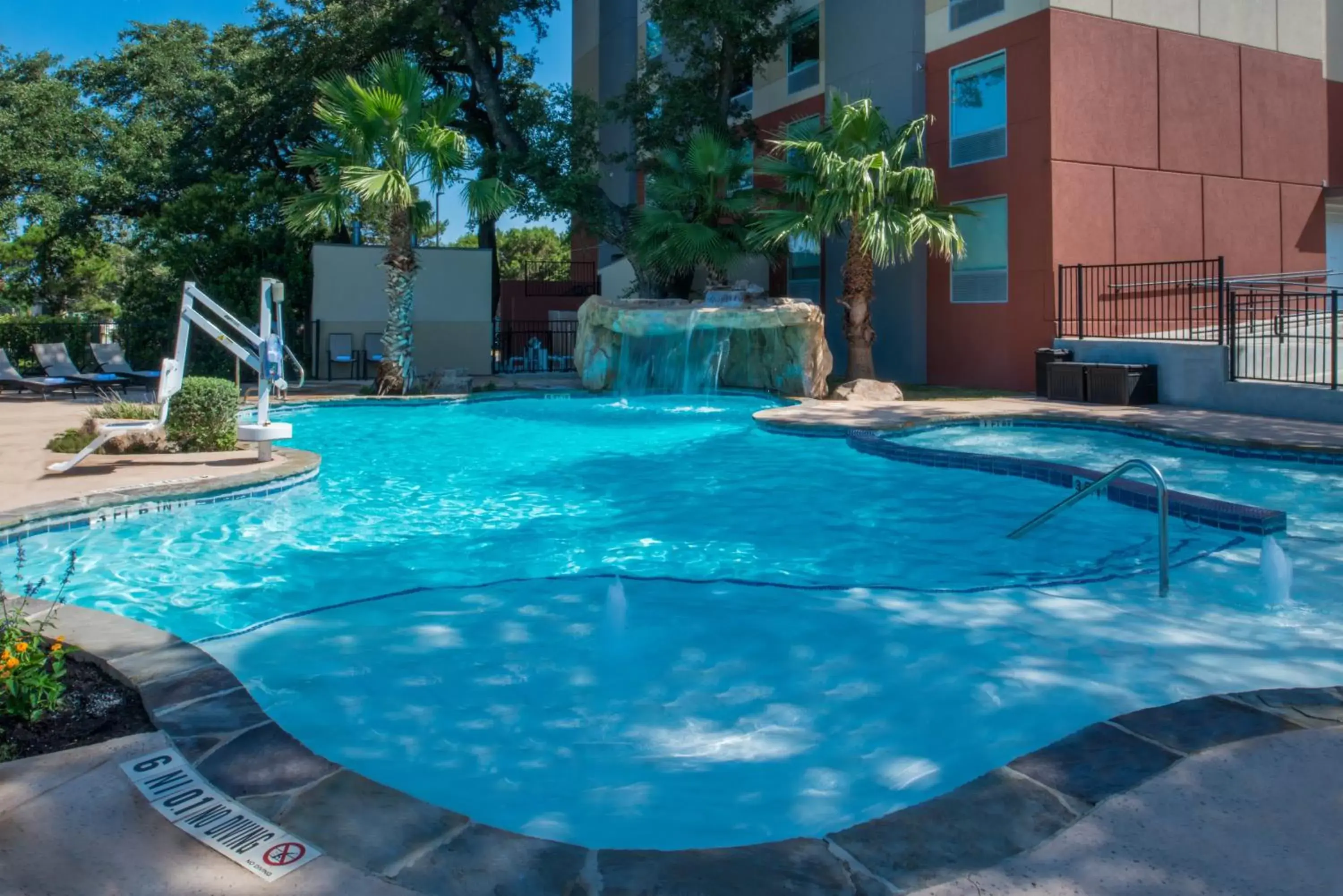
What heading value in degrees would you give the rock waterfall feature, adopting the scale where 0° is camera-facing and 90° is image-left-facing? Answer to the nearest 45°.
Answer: approximately 0°

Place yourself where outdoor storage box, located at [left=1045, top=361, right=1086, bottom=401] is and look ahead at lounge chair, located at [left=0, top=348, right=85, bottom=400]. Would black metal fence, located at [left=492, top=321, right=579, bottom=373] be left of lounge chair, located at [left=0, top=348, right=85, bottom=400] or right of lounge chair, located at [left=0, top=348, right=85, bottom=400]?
right

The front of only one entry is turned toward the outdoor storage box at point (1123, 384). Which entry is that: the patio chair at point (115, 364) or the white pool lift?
the patio chair

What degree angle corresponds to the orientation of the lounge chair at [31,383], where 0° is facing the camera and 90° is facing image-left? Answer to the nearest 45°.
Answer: approximately 315°

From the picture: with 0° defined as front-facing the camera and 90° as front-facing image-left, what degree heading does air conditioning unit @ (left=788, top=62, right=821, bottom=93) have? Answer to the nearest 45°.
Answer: approximately 45°

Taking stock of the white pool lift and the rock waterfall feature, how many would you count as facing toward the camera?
1
